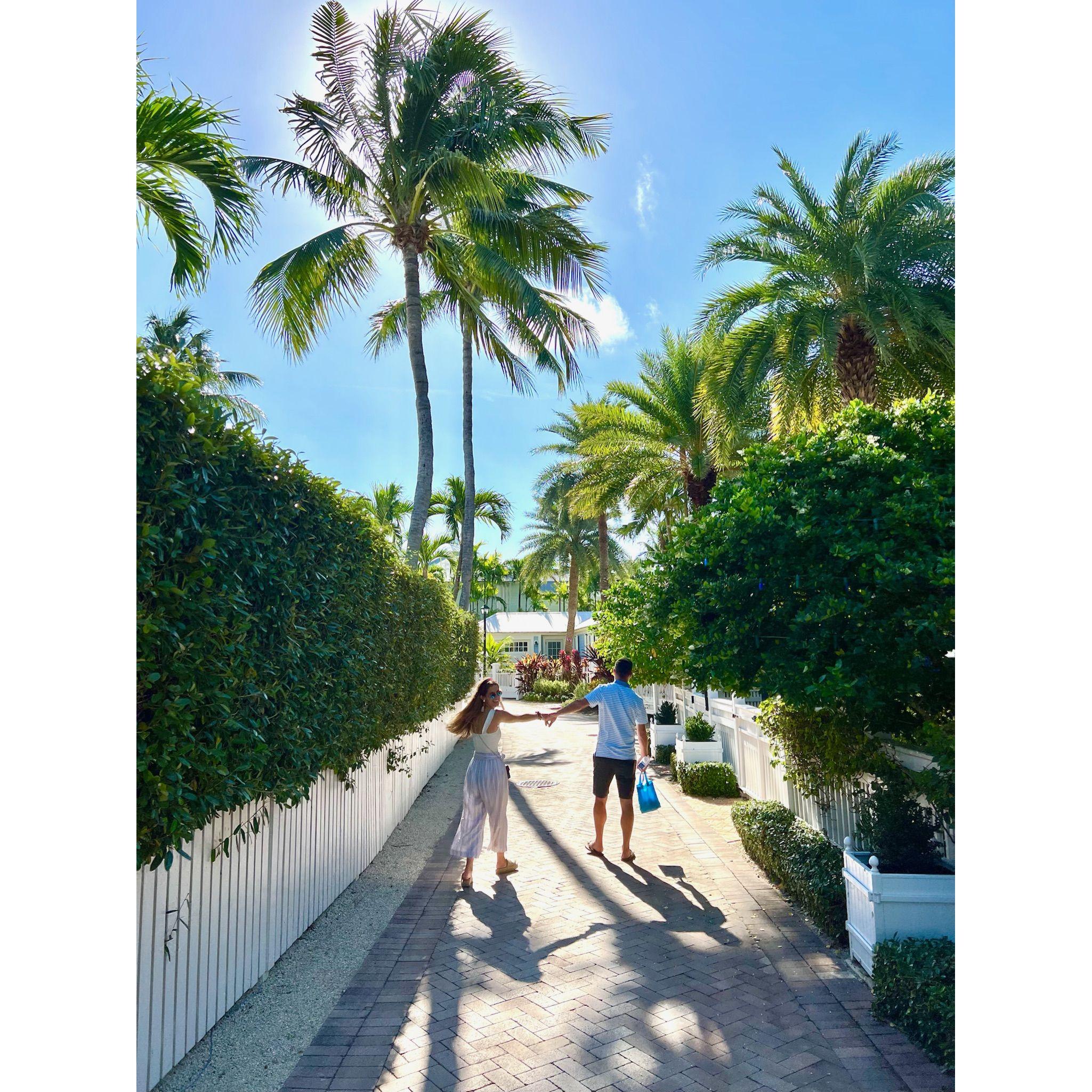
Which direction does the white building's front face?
toward the camera

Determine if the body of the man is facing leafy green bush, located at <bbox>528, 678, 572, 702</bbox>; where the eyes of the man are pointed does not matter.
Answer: yes

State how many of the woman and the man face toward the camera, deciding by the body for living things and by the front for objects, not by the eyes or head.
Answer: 0

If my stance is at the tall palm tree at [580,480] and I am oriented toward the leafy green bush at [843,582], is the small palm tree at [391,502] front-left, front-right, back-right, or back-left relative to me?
back-right

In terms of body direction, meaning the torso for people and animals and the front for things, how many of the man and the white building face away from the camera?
1

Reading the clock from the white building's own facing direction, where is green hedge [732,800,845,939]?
The green hedge is roughly at 12 o'clock from the white building.

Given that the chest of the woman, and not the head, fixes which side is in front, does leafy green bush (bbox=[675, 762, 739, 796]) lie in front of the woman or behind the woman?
in front

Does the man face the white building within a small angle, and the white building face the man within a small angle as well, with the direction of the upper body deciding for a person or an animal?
yes

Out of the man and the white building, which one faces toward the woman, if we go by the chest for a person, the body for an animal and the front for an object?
the white building

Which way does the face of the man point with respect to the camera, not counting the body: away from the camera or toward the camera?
away from the camera

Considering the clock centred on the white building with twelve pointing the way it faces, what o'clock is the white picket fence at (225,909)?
The white picket fence is roughly at 12 o'clock from the white building.

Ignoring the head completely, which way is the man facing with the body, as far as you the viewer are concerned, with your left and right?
facing away from the viewer

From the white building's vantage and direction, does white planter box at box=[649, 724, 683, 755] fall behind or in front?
in front

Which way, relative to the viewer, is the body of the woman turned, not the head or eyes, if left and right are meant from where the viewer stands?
facing away from the viewer and to the right of the viewer

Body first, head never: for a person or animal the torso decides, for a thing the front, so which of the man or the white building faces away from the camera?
the man
